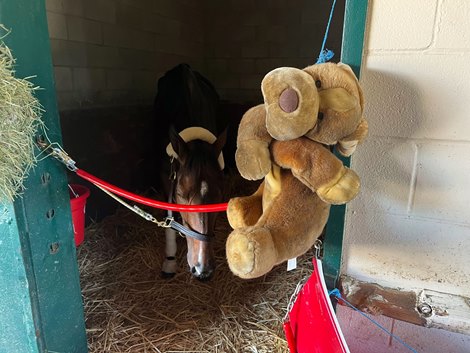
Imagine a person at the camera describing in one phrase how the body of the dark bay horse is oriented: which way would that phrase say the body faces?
toward the camera

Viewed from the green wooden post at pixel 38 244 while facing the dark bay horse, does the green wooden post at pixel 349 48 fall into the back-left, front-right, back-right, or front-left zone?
front-right

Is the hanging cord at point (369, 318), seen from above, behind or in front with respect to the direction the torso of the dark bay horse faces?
in front

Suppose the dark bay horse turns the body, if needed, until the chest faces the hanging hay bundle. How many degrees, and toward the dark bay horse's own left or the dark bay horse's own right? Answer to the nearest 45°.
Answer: approximately 45° to the dark bay horse's own right

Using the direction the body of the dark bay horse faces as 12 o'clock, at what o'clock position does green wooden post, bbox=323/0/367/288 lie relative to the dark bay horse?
The green wooden post is roughly at 11 o'clock from the dark bay horse.

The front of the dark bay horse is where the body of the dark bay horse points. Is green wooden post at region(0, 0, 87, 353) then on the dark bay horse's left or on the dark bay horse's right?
on the dark bay horse's right
